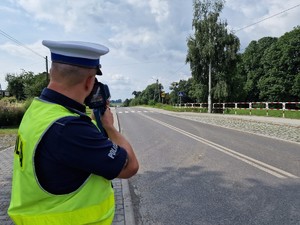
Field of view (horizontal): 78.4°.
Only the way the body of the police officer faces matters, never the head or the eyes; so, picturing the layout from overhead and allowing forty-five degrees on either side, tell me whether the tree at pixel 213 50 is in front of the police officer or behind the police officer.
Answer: in front

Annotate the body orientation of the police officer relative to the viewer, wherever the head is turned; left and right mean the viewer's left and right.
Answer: facing away from the viewer and to the right of the viewer

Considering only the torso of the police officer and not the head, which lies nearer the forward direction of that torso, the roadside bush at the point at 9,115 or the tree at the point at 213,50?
the tree

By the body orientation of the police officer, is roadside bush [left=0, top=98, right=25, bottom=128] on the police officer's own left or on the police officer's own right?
on the police officer's own left

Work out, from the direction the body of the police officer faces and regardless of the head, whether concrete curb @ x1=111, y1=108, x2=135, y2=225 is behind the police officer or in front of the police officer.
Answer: in front
